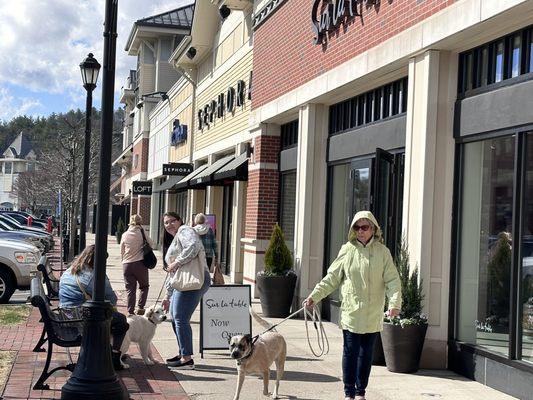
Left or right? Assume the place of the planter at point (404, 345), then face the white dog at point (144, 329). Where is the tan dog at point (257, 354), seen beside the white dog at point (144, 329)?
left

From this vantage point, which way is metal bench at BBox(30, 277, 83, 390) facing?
to the viewer's right

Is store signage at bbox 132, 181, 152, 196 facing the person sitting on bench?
yes

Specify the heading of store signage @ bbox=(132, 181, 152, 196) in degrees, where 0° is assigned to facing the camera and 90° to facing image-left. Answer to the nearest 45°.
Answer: approximately 0°

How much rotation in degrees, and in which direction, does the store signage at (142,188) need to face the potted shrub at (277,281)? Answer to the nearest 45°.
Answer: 0° — it already faces it

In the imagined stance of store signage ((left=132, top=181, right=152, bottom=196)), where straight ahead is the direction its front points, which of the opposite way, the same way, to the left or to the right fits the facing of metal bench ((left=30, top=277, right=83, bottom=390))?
to the left

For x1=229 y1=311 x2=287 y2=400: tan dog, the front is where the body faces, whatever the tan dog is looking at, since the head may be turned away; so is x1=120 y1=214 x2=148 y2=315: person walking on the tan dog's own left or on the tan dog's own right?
on the tan dog's own right
